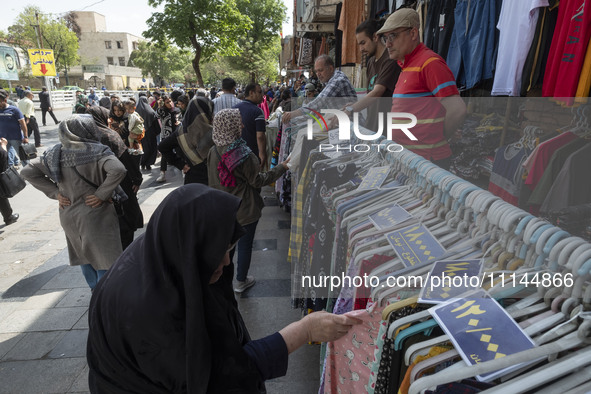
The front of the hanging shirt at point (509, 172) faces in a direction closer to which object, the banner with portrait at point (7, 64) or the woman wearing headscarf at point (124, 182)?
the woman wearing headscarf

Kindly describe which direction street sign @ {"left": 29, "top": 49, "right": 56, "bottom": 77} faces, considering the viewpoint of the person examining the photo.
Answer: facing the viewer

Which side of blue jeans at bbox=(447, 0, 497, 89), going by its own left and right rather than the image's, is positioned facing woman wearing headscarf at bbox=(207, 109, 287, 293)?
front

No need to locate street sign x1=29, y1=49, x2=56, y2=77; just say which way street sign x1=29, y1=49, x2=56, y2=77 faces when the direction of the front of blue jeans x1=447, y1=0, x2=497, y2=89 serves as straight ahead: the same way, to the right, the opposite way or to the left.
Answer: to the left

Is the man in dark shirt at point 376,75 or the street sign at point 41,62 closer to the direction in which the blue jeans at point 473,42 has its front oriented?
the man in dark shirt

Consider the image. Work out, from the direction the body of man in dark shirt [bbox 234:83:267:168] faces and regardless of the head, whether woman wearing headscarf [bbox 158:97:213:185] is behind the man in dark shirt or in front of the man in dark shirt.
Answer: behind

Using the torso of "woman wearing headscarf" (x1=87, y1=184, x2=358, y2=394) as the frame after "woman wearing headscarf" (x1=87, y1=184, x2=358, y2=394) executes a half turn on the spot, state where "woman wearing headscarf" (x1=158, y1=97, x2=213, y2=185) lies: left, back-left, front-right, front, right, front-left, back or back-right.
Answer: right

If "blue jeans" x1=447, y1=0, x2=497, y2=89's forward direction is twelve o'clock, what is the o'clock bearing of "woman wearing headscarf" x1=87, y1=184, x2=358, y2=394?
The woman wearing headscarf is roughly at 11 o'clock from the blue jeans.

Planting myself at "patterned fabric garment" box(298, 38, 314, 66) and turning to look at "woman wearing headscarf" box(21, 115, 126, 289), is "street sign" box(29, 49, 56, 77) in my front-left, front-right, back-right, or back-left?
back-right

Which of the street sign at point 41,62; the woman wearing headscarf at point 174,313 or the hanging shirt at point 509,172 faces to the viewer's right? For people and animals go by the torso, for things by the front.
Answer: the woman wearing headscarf

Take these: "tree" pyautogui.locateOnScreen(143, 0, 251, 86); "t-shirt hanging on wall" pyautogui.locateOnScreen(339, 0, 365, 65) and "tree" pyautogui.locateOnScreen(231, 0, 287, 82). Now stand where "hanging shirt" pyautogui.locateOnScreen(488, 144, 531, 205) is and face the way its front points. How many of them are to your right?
3

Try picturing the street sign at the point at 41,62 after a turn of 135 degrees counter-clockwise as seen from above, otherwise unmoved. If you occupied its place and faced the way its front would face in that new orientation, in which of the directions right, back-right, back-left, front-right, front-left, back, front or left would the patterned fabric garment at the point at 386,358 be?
back-right

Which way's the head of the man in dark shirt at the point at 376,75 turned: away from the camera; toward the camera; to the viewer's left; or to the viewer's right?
to the viewer's left

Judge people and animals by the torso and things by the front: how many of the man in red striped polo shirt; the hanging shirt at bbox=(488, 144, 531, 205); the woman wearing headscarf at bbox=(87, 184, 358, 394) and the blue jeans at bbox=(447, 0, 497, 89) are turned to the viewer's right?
1
